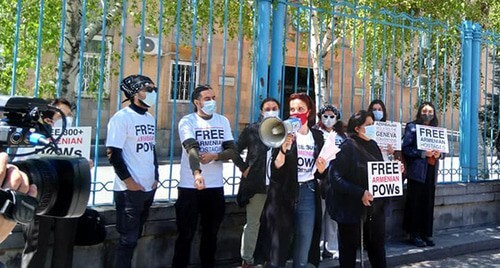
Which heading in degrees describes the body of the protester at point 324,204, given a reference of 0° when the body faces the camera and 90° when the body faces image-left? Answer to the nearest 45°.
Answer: approximately 0°

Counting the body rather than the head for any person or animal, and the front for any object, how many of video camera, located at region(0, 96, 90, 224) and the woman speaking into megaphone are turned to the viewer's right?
1

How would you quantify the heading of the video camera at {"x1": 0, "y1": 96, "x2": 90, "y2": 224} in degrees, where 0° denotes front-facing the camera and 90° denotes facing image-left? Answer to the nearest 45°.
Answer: approximately 270°

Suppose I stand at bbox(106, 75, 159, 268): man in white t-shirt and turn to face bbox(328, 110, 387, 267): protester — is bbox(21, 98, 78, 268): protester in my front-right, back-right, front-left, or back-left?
back-right

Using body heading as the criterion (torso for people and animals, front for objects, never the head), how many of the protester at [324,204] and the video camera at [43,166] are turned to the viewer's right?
1

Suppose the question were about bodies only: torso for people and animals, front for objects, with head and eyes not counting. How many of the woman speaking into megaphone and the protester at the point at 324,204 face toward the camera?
2

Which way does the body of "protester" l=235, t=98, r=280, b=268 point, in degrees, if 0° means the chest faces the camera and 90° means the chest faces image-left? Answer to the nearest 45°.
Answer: approximately 315°

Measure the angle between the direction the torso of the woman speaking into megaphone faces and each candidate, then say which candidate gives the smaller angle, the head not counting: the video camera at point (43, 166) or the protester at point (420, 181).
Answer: the video camera

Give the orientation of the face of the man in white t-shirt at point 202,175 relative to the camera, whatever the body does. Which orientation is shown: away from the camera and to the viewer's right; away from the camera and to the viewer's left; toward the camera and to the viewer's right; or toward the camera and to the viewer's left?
toward the camera and to the viewer's right

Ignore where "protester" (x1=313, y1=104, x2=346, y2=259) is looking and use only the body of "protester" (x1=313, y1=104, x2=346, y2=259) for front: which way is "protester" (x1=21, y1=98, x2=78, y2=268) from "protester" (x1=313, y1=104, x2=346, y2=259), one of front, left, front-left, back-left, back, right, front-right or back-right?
front-right
